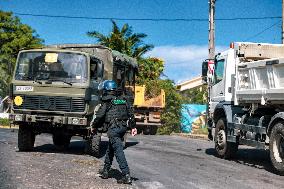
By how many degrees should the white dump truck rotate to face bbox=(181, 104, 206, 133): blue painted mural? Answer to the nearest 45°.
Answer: approximately 45° to its right

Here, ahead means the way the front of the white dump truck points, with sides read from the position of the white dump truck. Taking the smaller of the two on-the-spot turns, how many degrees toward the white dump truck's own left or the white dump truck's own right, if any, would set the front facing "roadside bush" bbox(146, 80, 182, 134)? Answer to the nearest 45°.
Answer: approximately 45° to the white dump truck's own right
